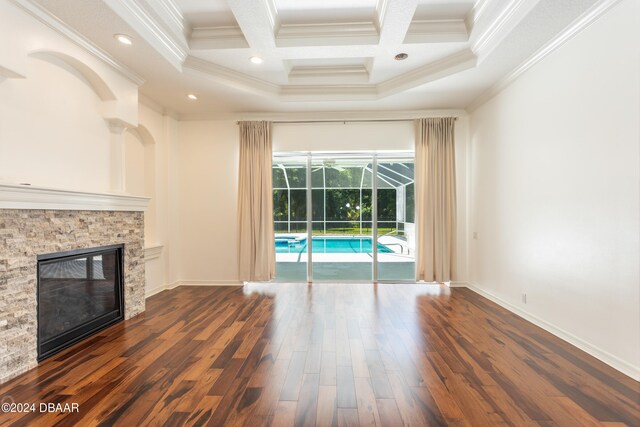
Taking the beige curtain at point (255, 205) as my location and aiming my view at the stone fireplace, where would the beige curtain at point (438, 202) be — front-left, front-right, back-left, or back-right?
back-left

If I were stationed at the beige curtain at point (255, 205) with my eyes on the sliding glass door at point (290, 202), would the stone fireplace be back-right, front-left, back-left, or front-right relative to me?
back-right

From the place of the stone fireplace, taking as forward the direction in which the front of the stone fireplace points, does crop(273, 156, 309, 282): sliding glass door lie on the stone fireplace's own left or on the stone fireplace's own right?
on the stone fireplace's own left

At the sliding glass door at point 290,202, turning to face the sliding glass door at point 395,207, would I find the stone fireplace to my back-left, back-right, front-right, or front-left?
back-right

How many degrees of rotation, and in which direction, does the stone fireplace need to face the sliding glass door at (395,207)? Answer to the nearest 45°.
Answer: approximately 45° to its left

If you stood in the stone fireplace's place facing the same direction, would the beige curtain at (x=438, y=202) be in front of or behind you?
in front

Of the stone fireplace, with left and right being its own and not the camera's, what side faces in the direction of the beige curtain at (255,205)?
left

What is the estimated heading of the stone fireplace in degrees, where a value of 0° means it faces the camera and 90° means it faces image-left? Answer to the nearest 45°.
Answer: approximately 315°

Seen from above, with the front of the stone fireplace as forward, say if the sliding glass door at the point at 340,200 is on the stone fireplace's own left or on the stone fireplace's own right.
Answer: on the stone fireplace's own left

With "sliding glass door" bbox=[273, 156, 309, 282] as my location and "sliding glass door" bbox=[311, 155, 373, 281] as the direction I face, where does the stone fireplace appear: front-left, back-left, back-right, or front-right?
back-right

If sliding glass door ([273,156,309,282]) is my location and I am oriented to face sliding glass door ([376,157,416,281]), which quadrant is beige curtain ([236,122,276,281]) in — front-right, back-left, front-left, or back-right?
back-right
